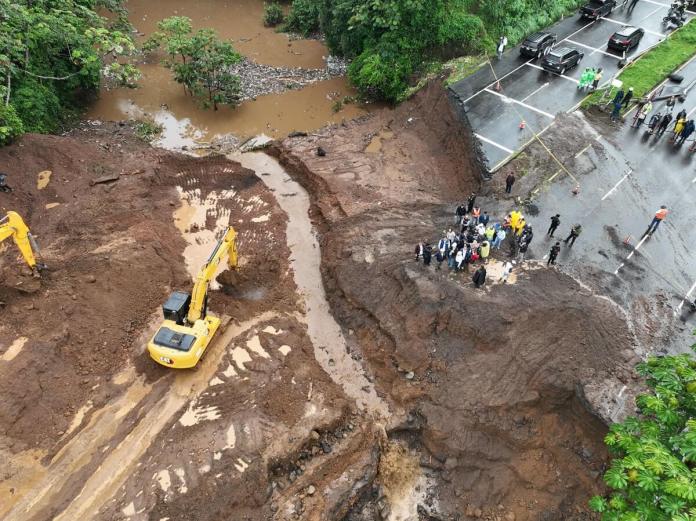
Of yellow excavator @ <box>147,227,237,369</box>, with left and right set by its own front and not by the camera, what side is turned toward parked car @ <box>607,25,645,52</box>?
front

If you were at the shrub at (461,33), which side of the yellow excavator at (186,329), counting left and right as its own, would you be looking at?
front

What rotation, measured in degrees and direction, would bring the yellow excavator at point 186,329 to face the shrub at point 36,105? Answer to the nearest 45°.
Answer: approximately 90° to its left

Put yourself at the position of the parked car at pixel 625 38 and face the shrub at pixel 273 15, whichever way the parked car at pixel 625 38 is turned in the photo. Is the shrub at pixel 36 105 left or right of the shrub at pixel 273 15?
left

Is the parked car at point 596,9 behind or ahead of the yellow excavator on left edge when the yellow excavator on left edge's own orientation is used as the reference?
ahead

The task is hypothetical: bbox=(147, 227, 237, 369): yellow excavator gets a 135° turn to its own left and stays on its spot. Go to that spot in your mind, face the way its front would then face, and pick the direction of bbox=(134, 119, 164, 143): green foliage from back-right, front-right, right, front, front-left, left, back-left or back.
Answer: right

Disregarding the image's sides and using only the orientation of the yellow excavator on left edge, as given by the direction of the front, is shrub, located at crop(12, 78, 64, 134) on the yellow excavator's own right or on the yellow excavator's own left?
on the yellow excavator's own left

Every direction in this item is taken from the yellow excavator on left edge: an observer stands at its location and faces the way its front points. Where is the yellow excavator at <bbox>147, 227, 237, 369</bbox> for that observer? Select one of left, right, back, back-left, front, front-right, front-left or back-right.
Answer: front-right

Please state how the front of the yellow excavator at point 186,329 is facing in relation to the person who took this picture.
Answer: facing away from the viewer and to the right of the viewer

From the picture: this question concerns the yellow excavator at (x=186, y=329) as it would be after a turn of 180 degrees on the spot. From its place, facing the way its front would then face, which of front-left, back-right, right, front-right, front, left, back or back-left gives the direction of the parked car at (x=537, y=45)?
back

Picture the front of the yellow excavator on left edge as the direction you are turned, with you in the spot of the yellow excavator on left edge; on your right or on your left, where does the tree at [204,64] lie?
on your left

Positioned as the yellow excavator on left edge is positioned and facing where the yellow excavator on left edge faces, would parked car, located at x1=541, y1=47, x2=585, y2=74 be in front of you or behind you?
in front

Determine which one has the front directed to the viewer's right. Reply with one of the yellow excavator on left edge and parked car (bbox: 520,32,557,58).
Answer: the yellow excavator on left edge

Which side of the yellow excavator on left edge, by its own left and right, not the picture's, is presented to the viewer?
right
